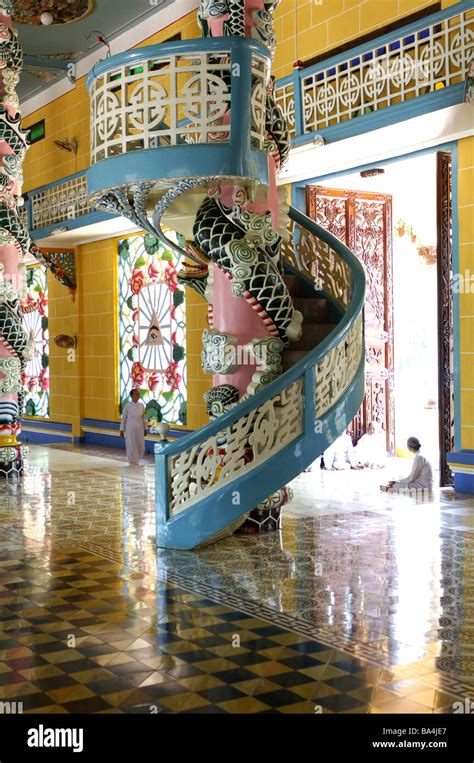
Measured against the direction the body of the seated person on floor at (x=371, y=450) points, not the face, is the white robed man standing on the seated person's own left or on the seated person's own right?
on the seated person's own right

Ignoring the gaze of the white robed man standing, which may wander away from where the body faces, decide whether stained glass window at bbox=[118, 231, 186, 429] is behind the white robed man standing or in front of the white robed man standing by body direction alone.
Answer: behind

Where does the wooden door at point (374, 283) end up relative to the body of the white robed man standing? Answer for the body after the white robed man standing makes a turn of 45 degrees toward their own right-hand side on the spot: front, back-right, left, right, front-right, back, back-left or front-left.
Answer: back-left

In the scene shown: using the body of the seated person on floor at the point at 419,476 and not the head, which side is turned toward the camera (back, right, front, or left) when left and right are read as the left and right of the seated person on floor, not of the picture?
left

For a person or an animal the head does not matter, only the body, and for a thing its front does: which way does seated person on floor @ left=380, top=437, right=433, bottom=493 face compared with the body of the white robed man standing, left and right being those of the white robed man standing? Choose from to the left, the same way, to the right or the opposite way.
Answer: to the right

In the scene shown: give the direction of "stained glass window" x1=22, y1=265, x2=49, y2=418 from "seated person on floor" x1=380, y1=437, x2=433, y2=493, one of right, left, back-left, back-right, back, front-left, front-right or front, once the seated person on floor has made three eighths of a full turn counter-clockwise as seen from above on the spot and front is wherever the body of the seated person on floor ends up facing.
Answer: back

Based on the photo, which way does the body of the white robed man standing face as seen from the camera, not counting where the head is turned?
toward the camera

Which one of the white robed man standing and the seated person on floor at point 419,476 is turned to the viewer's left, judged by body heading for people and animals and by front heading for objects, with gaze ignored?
the seated person on floor

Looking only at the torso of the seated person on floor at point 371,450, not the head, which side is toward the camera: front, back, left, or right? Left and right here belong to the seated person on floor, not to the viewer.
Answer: front
